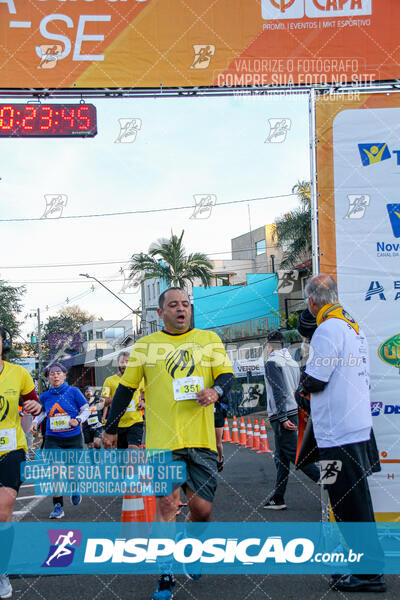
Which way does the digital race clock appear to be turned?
toward the camera

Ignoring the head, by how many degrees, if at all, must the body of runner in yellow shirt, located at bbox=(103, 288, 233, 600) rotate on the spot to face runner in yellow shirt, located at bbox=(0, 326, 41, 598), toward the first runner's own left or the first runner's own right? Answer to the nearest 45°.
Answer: approximately 90° to the first runner's own right

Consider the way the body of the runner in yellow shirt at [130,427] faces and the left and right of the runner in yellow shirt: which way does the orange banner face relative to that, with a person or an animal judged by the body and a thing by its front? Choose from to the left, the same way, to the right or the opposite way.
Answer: the same way

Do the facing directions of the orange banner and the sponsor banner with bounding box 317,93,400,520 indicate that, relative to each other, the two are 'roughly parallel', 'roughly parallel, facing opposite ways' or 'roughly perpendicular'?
roughly parallel

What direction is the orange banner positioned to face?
toward the camera

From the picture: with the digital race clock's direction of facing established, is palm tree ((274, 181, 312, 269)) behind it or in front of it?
behind

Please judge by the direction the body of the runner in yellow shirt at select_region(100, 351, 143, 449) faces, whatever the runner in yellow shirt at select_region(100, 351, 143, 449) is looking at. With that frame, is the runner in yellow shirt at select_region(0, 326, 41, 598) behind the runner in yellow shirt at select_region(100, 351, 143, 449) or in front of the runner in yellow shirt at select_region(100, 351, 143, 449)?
in front

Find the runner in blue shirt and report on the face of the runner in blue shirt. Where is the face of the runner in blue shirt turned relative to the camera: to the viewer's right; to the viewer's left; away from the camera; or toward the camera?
toward the camera

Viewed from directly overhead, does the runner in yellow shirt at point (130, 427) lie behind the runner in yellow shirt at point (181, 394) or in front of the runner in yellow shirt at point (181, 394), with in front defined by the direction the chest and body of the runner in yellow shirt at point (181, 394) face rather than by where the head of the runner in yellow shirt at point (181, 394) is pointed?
behind

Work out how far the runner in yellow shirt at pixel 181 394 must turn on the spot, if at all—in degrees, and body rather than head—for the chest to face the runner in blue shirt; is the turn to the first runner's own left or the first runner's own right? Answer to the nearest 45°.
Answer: approximately 180°

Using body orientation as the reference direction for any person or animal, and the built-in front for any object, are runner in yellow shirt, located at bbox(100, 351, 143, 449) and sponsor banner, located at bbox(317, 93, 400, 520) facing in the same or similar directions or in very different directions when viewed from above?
same or similar directions

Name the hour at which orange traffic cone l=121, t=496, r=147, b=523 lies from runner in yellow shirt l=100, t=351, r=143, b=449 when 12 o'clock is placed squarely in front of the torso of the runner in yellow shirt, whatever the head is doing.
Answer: The orange traffic cone is roughly at 12 o'clock from the runner in yellow shirt.

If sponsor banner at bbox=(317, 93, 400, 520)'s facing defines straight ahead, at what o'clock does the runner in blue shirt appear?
The runner in blue shirt is roughly at 4 o'clock from the sponsor banner.

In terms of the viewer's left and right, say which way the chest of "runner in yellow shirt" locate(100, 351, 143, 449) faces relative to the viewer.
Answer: facing the viewer

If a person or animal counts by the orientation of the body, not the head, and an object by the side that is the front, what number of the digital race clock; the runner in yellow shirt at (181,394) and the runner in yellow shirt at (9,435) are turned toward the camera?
3
